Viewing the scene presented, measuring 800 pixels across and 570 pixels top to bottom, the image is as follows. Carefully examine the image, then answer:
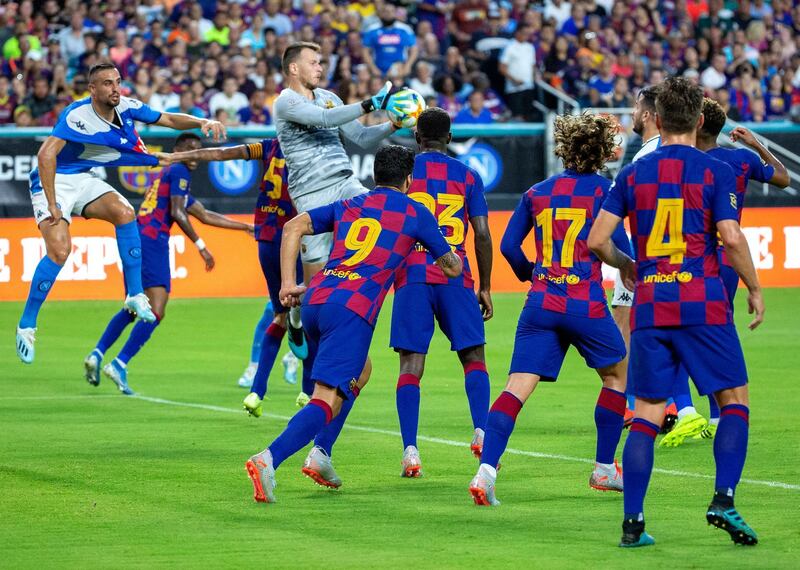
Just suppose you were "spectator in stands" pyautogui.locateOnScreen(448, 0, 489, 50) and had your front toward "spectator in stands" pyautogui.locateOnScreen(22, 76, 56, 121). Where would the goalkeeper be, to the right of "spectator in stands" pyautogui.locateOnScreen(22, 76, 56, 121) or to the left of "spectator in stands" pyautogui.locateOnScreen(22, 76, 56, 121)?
left

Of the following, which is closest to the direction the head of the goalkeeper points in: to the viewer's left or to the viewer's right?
to the viewer's right

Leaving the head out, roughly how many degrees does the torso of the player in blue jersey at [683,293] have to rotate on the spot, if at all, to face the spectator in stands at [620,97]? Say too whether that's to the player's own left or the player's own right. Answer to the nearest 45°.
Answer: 0° — they already face them

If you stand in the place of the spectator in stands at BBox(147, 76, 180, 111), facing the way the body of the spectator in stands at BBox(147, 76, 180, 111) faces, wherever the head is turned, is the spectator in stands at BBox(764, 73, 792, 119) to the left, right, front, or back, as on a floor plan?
left

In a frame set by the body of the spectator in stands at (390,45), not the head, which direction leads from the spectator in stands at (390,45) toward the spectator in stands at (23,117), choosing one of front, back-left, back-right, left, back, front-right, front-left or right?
front-right

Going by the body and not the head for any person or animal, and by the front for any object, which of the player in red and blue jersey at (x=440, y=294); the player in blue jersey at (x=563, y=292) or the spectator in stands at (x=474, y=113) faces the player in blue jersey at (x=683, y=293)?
the spectator in stands

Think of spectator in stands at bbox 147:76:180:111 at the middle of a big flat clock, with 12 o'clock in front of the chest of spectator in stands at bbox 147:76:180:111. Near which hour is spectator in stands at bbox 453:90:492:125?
spectator in stands at bbox 453:90:492:125 is roughly at 9 o'clock from spectator in stands at bbox 147:76:180:111.

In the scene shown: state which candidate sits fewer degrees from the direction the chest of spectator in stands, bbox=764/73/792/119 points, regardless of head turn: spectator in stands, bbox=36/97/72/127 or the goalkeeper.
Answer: the goalkeeper

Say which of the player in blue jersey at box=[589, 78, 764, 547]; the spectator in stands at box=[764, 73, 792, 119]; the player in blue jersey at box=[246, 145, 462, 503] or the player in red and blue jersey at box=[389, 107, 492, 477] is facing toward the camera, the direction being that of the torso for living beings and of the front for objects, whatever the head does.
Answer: the spectator in stands

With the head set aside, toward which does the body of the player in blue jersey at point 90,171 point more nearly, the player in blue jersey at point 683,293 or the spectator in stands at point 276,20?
the player in blue jersey

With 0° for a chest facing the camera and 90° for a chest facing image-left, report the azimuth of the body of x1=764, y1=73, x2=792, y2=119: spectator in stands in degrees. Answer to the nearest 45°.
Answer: approximately 0°

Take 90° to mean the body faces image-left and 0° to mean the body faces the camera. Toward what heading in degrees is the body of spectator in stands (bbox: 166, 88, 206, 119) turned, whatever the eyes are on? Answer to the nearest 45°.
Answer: approximately 0°

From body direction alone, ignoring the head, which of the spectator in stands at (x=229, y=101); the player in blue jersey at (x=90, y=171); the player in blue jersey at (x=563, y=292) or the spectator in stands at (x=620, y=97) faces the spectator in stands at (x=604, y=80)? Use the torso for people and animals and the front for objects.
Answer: the player in blue jersey at (x=563, y=292)

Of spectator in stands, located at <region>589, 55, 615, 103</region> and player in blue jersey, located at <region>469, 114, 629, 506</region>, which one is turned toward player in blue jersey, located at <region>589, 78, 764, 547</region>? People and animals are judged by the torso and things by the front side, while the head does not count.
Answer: the spectator in stands

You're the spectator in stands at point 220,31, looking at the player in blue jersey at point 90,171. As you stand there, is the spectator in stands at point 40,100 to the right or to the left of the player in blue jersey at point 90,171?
right

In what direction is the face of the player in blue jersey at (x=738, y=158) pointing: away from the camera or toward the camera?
away from the camera

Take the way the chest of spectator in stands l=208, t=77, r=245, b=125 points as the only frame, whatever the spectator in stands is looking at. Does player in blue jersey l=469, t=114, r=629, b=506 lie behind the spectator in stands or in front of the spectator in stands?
in front
